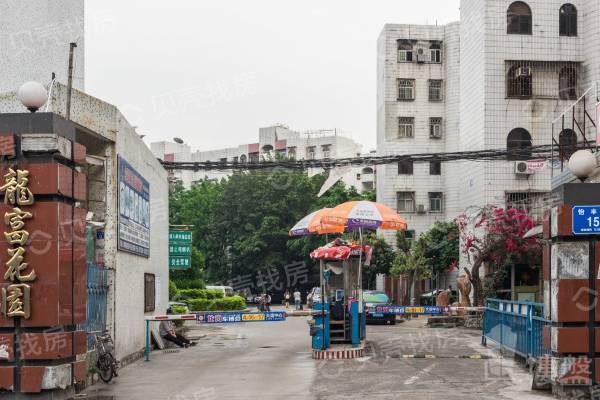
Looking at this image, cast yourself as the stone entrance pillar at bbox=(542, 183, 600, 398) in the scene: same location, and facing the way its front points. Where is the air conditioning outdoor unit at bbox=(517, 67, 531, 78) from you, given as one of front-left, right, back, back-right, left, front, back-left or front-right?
back

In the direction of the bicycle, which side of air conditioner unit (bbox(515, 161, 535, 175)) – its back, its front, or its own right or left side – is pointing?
front

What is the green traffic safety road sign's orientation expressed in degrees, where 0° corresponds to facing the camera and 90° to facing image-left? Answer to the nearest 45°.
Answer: approximately 0°

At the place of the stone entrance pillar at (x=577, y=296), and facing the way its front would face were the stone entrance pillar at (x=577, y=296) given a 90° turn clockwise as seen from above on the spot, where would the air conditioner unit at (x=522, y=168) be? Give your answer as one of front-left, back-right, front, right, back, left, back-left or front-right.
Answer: right

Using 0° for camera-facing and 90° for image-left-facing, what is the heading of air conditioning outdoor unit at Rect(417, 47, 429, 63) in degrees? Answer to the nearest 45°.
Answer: approximately 0°

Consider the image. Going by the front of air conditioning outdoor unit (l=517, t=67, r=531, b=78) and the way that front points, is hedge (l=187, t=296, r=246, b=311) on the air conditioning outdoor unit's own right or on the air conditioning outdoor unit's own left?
on the air conditioning outdoor unit's own right

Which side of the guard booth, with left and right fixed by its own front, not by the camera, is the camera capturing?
front

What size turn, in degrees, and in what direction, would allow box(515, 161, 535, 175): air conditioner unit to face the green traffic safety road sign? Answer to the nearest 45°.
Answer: approximately 45° to its right
